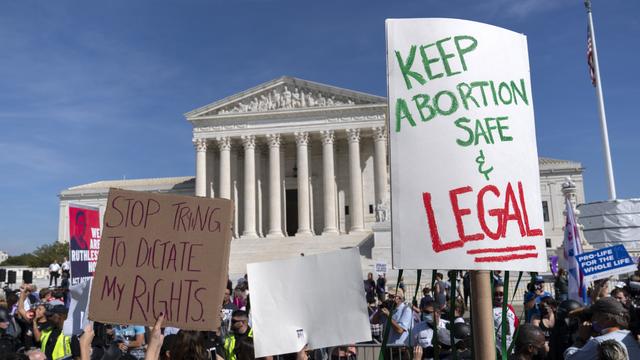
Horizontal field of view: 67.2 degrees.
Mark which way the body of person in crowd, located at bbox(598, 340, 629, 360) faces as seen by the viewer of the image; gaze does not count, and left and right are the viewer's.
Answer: facing away from the viewer

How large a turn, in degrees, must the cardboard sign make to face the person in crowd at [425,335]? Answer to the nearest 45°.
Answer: approximately 135° to its left

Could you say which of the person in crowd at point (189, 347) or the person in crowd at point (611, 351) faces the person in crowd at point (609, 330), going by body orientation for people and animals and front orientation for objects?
the person in crowd at point (611, 351)

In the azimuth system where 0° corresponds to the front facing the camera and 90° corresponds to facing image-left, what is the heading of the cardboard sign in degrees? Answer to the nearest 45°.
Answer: approximately 0°

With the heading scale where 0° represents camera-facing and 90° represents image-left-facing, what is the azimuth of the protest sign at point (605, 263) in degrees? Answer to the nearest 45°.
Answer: approximately 0°

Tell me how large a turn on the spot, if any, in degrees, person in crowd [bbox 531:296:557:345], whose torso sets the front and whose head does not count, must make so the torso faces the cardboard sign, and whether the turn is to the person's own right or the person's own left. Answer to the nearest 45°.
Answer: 0° — they already face it

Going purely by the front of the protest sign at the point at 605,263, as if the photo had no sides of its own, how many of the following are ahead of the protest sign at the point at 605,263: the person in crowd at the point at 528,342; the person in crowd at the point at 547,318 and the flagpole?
2

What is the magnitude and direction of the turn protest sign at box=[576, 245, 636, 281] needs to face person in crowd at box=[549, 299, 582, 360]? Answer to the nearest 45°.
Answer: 0° — it already faces them

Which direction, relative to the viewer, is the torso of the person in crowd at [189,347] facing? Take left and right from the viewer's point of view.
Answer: facing away from the viewer

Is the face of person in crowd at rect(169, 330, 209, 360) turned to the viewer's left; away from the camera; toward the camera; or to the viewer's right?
away from the camera
